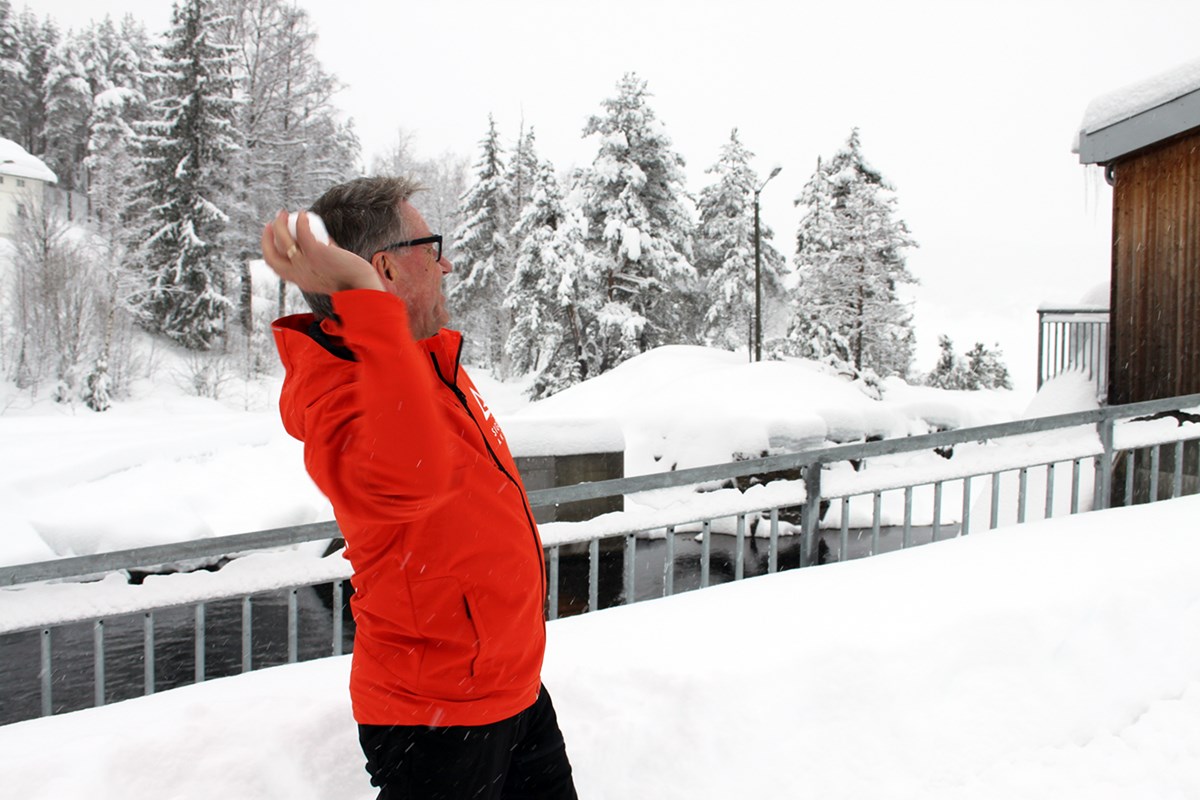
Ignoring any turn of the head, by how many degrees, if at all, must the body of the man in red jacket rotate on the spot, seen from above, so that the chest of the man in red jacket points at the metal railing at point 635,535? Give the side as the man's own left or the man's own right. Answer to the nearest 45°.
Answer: approximately 45° to the man's own left

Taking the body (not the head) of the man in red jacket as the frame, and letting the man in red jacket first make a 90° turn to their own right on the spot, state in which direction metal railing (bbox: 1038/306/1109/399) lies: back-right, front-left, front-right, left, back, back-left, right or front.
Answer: back-left

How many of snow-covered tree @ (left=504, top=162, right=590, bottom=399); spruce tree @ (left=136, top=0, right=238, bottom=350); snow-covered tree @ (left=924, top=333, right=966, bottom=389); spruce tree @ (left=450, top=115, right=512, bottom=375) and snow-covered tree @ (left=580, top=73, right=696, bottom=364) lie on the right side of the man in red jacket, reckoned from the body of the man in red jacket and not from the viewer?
0

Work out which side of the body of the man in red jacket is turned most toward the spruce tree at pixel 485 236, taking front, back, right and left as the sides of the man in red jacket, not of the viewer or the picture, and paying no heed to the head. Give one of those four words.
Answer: left

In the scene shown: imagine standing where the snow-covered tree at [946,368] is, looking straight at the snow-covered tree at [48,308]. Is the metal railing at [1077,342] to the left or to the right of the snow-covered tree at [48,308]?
left

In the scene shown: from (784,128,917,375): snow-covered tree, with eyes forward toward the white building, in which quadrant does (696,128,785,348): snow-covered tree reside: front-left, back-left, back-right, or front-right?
front-right

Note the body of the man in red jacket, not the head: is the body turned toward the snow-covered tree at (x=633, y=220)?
no

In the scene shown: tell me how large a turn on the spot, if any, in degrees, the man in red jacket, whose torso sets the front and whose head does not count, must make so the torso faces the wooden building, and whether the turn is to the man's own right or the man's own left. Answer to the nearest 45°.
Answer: approximately 45° to the man's own left

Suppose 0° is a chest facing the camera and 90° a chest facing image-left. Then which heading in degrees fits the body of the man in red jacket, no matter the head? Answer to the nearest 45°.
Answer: approximately 270°

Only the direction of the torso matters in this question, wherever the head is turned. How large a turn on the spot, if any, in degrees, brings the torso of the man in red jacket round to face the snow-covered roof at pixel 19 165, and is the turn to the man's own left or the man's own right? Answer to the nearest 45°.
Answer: approximately 135° to the man's own left

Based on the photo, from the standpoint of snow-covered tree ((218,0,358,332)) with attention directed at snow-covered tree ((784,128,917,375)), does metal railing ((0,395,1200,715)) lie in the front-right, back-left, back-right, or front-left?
front-right

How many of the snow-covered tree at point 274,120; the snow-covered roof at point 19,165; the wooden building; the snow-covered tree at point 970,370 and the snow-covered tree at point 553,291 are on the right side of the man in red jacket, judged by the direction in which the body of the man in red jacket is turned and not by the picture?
0

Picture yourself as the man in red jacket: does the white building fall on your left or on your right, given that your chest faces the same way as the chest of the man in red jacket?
on your left

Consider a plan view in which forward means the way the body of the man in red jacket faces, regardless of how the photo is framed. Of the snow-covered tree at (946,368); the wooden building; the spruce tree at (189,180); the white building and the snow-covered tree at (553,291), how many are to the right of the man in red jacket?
0

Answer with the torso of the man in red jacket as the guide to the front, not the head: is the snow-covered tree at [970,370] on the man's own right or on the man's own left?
on the man's own left

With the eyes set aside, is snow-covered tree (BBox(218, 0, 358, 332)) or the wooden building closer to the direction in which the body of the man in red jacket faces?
the wooden building

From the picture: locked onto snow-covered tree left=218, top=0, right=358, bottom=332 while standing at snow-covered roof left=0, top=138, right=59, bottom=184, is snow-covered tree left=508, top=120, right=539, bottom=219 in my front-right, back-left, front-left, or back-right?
front-left

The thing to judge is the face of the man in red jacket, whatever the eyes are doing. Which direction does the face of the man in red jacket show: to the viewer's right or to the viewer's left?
to the viewer's right
